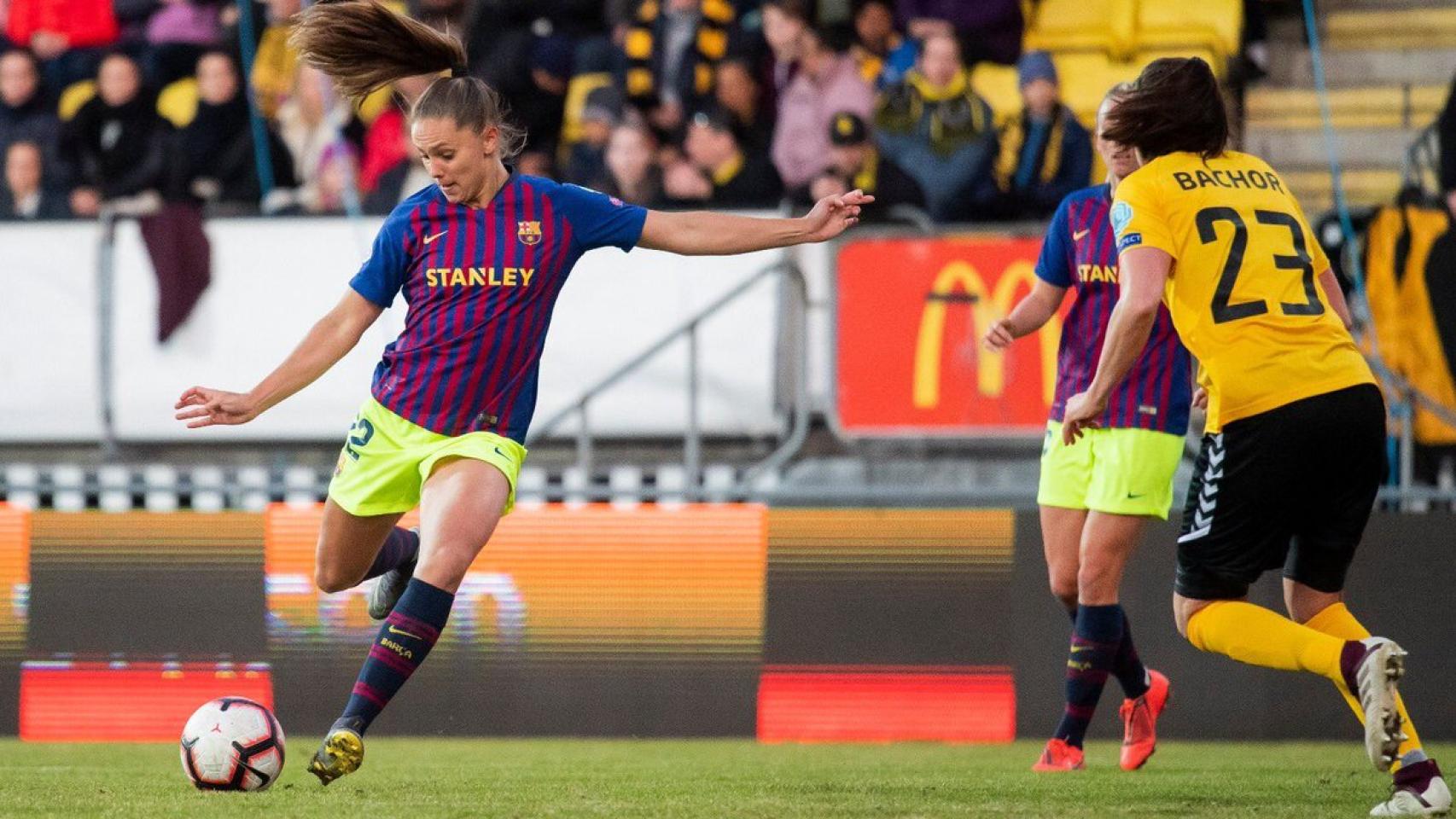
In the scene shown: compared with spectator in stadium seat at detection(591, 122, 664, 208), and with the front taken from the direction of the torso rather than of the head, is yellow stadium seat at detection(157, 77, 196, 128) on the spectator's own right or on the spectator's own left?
on the spectator's own right

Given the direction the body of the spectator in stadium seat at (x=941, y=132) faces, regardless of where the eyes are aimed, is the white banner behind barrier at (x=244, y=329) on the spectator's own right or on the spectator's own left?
on the spectator's own right

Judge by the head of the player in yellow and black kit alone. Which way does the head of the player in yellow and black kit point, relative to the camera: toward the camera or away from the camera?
away from the camera

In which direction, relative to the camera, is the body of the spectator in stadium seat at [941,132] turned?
toward the camera

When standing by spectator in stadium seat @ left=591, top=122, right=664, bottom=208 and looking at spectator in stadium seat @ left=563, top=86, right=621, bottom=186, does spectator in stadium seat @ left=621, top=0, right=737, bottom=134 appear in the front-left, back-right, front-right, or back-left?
front-right

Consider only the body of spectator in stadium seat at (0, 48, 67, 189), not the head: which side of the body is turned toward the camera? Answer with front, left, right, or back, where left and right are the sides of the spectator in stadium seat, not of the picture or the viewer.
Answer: front

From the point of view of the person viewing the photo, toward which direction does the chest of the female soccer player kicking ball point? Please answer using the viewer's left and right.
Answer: facing the viewer

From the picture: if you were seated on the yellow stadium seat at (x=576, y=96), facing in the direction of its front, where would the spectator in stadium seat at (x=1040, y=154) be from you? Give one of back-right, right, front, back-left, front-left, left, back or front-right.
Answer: front-left

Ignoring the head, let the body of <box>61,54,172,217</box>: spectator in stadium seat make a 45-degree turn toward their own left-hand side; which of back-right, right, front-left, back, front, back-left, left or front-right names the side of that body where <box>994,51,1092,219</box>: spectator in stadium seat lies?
front

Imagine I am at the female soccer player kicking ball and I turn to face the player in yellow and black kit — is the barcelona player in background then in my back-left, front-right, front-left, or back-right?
front-left

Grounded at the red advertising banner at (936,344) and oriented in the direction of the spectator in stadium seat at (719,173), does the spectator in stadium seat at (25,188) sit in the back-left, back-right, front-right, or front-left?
front-left

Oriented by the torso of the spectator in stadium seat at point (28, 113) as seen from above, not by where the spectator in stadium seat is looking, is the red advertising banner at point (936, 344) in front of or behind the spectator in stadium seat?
in front

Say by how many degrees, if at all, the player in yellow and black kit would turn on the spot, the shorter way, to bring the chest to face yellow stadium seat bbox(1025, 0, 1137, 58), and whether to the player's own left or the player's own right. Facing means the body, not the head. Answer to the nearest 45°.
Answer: approximately 45° to the player's own right

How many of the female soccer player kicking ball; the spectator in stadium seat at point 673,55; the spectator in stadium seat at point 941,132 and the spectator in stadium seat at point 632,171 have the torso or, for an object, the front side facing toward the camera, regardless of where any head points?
4

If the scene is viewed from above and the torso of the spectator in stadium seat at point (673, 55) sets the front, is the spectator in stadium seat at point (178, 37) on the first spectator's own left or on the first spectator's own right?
on the first spectator's own right

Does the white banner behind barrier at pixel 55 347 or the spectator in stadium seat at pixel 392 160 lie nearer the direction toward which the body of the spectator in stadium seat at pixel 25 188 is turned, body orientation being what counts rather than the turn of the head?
the white banner behind barrier
